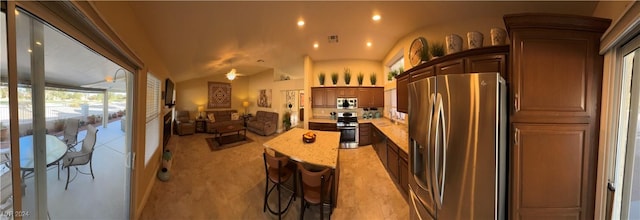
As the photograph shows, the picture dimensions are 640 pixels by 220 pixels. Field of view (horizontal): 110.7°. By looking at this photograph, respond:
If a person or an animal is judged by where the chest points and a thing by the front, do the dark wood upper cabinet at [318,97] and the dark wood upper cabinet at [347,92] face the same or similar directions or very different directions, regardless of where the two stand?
same or similar directions

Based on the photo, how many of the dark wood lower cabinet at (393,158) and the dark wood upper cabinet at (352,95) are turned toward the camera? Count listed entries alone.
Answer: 1

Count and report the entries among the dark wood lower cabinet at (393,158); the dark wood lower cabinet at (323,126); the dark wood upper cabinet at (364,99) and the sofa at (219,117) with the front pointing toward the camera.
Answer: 3

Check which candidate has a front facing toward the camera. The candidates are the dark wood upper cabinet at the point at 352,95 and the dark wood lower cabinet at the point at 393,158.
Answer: the dark wood upper cabinet

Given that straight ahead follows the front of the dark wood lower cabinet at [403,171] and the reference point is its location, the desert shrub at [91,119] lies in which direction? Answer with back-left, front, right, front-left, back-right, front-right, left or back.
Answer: front

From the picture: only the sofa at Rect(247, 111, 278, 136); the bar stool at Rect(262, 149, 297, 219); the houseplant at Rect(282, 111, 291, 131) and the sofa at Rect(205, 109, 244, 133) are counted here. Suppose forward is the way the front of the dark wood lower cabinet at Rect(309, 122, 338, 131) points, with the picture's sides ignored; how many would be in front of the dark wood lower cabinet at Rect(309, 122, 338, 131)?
1

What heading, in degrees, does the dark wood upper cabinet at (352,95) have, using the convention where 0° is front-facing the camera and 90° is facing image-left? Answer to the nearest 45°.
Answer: approximately 0°

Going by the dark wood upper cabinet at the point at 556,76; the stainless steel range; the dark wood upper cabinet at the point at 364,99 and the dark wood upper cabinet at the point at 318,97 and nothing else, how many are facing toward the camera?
4

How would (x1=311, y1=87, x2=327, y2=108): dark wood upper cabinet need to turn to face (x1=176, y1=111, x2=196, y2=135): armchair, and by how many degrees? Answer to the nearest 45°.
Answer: approximately 90° to its right

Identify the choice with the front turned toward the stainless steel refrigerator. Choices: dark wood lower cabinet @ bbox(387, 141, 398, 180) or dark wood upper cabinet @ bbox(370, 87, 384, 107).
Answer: the dark wood upper cabinet

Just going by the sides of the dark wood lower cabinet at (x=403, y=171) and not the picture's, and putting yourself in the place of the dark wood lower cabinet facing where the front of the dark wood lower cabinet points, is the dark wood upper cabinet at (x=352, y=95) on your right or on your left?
on your right

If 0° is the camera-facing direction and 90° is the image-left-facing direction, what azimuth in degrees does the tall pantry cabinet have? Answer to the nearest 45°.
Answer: approximately 0°

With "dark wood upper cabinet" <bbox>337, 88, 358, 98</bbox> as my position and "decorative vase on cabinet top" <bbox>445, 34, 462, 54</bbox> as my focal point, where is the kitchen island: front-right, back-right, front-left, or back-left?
front-right

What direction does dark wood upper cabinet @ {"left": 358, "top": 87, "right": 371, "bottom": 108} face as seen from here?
toward the camera

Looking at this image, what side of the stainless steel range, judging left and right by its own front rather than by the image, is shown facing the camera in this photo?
front

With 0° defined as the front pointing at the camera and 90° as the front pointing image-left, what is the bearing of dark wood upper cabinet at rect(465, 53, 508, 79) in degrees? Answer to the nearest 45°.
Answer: approximately 45°

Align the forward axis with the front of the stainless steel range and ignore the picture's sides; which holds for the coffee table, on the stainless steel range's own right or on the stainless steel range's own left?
on the stainless steel range's own right

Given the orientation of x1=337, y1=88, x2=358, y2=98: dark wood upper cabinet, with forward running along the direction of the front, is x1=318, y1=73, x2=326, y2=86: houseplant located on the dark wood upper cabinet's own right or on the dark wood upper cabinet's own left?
on the dark wood upper cabinet's own right
